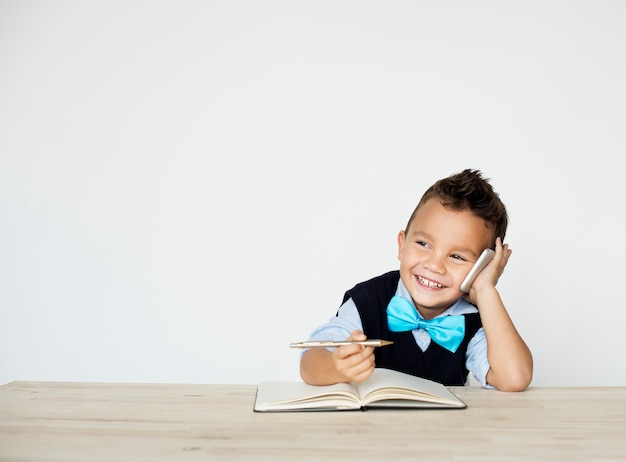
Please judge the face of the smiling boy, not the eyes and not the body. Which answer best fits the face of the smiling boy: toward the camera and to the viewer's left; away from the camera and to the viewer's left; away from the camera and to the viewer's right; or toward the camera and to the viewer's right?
toward the camera and to the viewer's left

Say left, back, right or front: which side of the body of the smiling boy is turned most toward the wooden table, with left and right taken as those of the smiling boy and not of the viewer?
front

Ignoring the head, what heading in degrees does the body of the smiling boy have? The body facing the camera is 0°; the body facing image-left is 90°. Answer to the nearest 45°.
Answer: approximately 0°
